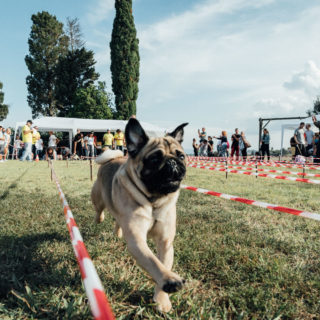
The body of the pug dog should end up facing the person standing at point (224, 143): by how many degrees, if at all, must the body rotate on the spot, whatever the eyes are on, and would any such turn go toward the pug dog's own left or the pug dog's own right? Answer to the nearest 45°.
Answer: approximately 135° to the pug dog's own left

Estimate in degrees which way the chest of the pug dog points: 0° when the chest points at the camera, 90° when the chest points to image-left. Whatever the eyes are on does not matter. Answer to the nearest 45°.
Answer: approximately 315°

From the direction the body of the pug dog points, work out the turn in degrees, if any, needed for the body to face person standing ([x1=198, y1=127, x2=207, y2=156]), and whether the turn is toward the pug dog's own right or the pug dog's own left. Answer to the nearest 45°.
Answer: approximately 135° to the pug dog's own left

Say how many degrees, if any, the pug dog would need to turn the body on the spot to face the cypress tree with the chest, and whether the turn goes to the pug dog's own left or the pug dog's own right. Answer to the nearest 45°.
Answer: approximately 135° to the pug dog's own left

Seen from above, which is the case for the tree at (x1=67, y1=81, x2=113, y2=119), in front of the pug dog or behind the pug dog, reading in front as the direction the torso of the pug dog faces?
behind

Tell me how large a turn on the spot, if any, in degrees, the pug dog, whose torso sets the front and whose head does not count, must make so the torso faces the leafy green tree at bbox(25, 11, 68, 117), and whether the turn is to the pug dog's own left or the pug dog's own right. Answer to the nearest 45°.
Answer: approximately 135° to the pug dog's own left

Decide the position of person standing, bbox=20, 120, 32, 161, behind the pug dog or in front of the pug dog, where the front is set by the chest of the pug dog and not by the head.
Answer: behind

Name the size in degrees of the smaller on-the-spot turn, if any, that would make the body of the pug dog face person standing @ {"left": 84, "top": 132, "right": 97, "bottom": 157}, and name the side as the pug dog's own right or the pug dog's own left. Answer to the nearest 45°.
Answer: approximately 135° to the pug dog's own left

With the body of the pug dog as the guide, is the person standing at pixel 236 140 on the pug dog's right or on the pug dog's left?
on the pug dog's left

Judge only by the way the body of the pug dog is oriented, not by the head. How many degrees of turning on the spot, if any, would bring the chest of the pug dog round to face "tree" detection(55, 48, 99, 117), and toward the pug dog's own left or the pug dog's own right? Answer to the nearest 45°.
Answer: approximately 135° to the pug dog's own left
